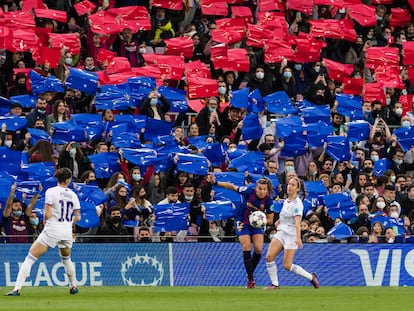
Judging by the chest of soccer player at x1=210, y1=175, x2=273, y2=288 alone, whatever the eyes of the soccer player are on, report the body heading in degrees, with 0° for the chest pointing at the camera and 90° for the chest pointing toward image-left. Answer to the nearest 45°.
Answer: approximately 0°

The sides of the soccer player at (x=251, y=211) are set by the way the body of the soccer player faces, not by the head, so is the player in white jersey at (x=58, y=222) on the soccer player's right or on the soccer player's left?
on the soccer player's right

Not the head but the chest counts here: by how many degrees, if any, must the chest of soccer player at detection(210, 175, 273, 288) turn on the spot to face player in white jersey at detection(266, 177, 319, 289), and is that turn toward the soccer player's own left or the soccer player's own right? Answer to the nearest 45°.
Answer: approximately 45° to the soccer player's own left
